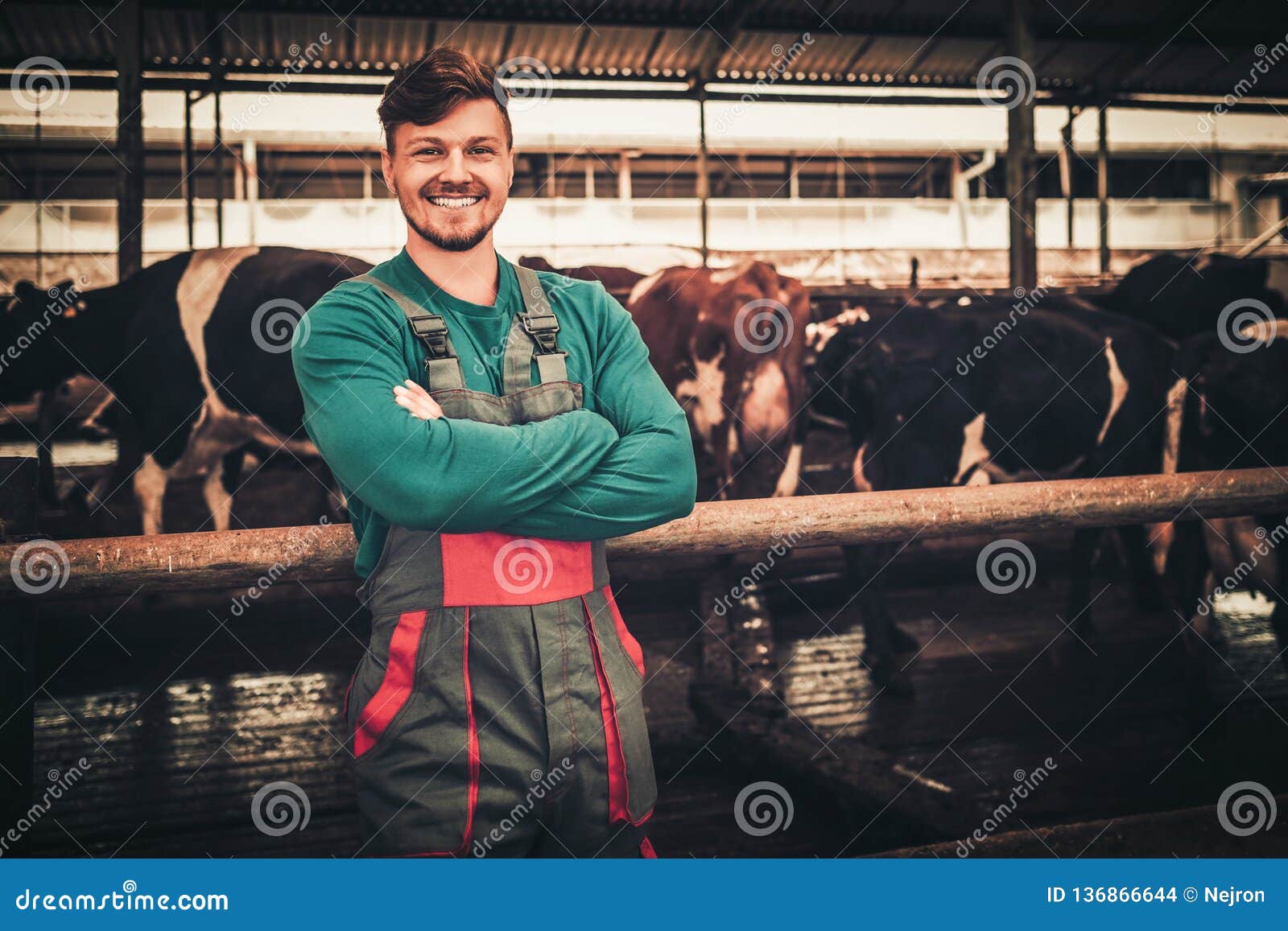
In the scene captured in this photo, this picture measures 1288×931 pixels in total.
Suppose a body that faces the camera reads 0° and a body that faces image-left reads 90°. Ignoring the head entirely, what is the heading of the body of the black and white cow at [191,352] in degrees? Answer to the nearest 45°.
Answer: approximately 90°

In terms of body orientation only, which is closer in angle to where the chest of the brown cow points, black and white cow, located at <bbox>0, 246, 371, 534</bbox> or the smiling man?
the black and white cow

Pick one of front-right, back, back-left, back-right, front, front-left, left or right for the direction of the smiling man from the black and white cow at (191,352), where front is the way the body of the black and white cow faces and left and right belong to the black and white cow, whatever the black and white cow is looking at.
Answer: left

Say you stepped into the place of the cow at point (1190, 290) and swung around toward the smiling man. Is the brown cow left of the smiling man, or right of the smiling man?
right

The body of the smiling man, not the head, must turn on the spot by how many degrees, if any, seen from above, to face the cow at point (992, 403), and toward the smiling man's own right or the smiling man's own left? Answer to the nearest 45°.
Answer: approximately 135° to the smiling man's own left

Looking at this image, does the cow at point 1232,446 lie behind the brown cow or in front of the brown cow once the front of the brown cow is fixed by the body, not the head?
behind

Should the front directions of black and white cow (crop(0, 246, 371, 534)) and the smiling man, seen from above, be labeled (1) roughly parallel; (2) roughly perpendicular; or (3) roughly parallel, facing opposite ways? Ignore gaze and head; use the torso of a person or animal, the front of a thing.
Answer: roughly perpendicular

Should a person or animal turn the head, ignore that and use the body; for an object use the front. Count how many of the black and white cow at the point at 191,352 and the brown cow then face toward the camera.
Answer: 0

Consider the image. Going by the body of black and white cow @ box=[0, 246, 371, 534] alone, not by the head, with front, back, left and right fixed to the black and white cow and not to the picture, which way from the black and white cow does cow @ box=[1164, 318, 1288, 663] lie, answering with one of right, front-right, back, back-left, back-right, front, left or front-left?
back-left

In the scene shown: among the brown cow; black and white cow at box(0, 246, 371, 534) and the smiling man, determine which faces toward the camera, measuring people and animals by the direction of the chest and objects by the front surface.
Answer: the smiling man

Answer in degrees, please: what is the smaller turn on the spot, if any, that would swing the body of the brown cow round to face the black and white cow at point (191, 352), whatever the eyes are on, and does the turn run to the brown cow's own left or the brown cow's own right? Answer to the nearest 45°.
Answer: approximately 45° to the brown cow's own left
